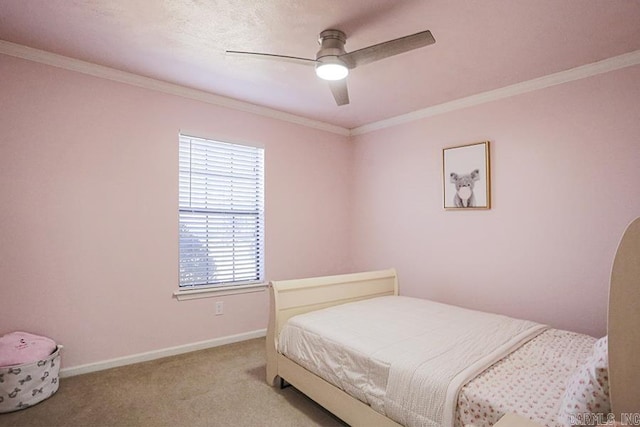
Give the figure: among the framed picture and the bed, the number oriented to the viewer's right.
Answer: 0

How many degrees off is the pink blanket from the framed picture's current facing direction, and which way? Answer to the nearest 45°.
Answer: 0° — it already faces it

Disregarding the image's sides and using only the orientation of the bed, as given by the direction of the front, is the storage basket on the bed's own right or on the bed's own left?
on the bed's own left

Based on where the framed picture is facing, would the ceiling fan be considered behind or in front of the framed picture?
in front

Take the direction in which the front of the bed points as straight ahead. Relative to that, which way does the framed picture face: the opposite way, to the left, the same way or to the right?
to the left

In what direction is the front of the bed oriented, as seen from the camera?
facing away from the viewer and to the left of the viewer

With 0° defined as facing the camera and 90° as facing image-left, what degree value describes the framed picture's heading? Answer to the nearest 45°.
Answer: approximately 45°

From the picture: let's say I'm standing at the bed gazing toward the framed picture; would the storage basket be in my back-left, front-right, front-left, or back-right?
back-left

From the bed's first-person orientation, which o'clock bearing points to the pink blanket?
The pink blanket is roughly at 10 o'clock from the bed.

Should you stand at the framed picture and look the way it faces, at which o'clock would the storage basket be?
The storage basket is roughly at 12 o'clock from the framed picture.
